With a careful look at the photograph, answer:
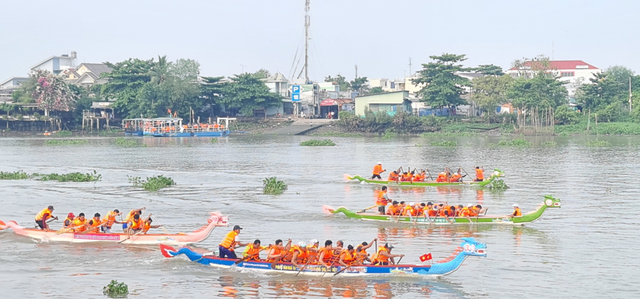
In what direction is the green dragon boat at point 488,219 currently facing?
to the viewer's right

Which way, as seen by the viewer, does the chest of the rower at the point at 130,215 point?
to the viewer's right

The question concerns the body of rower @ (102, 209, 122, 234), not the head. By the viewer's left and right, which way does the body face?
facing to the right of the viewer

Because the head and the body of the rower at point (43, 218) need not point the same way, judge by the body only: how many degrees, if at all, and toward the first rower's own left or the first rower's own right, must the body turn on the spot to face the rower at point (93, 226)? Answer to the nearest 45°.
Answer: approximately 45° to the first rower's own right

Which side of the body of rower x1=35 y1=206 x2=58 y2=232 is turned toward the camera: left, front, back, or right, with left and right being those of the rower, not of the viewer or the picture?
right

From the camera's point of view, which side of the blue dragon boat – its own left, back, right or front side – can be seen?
right

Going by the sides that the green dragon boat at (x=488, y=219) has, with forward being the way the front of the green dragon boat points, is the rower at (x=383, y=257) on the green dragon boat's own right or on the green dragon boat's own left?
on the green dragon boat's own right

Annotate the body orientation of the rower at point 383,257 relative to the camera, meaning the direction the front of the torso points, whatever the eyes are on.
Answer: to the viewer's right

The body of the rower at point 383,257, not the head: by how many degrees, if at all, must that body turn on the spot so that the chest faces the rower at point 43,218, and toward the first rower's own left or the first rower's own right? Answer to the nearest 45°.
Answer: approximately 180°

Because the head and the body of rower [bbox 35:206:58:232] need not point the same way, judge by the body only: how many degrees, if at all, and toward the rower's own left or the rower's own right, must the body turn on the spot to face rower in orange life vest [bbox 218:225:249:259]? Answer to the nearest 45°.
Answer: approximately 45° to the rower's own right

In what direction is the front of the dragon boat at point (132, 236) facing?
to the viewer's right
